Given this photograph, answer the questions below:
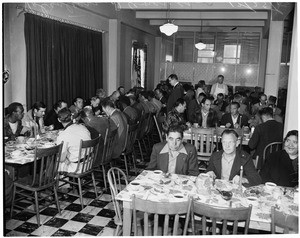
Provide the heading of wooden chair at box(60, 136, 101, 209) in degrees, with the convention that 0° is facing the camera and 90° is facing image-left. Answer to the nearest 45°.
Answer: approximately 135°

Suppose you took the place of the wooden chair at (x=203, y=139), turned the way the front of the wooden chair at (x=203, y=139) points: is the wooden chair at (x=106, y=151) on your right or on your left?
on your left

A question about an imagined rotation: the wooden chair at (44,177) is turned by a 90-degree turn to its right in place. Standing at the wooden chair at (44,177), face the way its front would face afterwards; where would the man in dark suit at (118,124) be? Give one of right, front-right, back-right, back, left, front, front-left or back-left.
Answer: front

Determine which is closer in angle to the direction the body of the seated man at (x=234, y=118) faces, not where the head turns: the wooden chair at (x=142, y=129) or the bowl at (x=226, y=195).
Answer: the bowl

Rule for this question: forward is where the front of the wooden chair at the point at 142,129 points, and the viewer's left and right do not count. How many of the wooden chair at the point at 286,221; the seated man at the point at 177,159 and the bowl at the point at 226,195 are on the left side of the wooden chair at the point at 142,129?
3

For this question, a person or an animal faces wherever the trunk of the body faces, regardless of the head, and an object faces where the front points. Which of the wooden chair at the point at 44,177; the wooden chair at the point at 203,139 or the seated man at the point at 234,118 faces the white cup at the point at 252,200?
the seated man

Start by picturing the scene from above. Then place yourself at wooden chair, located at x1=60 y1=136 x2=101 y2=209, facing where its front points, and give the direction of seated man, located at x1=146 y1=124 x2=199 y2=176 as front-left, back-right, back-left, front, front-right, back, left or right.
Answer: back

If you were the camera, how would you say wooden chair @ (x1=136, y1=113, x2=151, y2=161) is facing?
facing to the left of the viewer

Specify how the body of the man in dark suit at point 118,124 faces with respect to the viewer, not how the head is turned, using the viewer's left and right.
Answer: facing to the left of the viewer

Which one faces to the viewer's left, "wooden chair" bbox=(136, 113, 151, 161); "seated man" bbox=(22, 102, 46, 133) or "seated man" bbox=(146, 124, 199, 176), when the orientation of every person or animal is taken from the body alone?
the wooden chair

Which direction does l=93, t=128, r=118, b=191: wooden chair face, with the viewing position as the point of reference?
facing away from the viewer and to the left of the viewer
